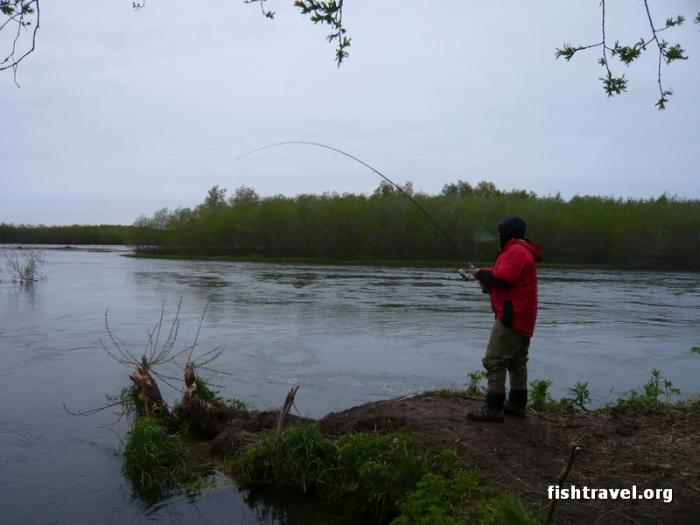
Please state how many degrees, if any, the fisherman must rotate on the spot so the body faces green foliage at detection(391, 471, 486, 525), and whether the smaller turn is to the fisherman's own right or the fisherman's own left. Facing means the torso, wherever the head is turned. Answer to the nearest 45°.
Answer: approximately 90° to the fisherman's own left

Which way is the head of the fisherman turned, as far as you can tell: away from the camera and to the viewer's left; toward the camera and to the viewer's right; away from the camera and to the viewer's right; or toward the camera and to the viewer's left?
away from the camera and to the viewer's left

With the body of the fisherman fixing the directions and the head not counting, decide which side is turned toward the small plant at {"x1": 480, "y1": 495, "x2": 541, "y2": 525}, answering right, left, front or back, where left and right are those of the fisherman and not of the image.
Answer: left

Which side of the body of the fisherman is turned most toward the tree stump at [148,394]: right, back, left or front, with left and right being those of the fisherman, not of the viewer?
front

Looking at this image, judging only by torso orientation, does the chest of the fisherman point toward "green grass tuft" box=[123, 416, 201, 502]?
yes

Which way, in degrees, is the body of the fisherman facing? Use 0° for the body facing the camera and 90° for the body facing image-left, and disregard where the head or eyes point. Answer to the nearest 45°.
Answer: approximately 90°

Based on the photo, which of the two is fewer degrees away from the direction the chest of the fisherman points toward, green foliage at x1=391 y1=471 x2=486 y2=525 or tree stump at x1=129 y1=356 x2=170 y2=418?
the tree stump
